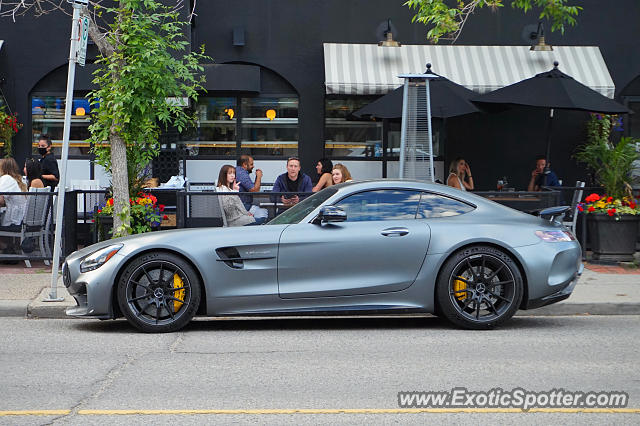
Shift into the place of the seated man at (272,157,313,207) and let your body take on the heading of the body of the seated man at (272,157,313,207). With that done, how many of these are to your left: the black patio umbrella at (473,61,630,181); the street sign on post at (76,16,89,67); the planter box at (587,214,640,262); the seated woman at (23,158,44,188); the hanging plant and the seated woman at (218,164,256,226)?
2

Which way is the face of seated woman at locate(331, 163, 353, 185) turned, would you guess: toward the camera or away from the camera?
toward the camera

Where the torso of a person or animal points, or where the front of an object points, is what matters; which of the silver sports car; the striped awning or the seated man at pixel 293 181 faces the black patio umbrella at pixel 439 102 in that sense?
the striped awning

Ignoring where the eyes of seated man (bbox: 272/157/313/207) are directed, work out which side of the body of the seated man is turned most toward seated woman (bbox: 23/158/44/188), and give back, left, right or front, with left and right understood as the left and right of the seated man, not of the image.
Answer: right

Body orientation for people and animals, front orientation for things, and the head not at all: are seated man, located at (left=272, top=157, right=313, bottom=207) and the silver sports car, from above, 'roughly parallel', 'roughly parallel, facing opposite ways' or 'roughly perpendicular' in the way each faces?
roughly perpendicular

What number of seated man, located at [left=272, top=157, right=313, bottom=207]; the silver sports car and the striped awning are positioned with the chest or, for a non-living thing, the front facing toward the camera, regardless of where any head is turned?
2

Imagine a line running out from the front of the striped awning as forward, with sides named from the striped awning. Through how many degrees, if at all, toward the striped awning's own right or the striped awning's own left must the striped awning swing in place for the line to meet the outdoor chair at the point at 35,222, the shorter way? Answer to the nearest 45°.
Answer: approximately 45° to the striped awning's own right

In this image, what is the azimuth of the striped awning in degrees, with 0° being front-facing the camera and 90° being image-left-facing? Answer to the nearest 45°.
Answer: approximately 0°

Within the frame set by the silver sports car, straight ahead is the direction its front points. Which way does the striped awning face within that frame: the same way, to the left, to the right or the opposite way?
to the left

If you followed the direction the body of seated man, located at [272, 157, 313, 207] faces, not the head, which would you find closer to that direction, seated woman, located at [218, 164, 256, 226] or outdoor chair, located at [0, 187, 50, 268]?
the seated woman

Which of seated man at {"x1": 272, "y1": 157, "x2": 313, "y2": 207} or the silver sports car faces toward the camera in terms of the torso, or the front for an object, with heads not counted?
the seated man

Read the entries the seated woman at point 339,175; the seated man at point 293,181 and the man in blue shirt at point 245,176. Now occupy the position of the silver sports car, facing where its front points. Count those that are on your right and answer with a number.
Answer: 3

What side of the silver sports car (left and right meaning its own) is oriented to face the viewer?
left

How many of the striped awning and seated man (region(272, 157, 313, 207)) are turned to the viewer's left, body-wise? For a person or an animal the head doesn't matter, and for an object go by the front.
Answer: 0

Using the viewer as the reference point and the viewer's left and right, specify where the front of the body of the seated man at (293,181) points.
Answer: facing the viewer

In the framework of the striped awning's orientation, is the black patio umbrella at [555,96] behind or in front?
in front

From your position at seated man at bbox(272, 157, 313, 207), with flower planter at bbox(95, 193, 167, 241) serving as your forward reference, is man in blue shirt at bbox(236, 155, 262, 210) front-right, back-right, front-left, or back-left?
front-right
